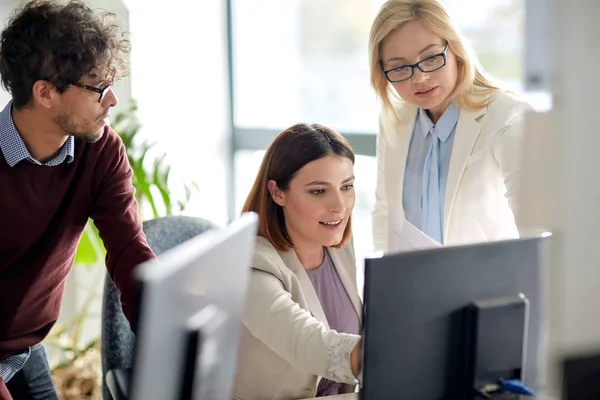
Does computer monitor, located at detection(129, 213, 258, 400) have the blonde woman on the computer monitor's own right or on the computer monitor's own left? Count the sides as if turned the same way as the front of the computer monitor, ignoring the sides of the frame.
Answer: on the computer monitor's own right

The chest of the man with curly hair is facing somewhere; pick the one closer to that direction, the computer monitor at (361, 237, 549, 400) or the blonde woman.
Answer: the computer monitor

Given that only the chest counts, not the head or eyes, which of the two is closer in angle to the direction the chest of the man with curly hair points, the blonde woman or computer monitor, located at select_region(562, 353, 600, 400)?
the computer monitor

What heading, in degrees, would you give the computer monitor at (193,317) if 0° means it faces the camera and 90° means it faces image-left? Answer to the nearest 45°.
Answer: approximately 135°

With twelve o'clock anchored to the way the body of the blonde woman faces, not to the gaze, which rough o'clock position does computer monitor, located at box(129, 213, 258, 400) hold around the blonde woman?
The computer monitor is roughly at 11 o'clock from the blonde woman.

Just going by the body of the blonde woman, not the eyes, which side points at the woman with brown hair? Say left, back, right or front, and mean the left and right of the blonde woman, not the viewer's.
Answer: front

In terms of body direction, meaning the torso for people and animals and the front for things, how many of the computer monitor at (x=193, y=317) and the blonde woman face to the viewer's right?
0

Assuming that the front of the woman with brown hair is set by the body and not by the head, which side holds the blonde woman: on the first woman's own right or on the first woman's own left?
on the first woman's own left

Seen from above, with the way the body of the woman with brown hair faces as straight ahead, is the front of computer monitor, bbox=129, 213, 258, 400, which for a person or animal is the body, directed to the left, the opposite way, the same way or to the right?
the opposite way

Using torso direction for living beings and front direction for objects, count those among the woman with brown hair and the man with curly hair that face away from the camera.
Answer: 0

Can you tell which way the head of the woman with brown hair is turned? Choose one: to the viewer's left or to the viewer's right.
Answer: to the viewer's right

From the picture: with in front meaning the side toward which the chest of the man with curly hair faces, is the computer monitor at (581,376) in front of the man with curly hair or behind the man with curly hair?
in front

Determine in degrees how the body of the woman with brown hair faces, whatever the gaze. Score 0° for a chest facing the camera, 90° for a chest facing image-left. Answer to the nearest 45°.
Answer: approximately 315°

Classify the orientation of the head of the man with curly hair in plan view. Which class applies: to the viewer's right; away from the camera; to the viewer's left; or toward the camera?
to the viewer's right

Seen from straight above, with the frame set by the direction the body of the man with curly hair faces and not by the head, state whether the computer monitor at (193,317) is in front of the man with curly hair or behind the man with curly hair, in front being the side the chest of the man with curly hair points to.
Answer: in front
